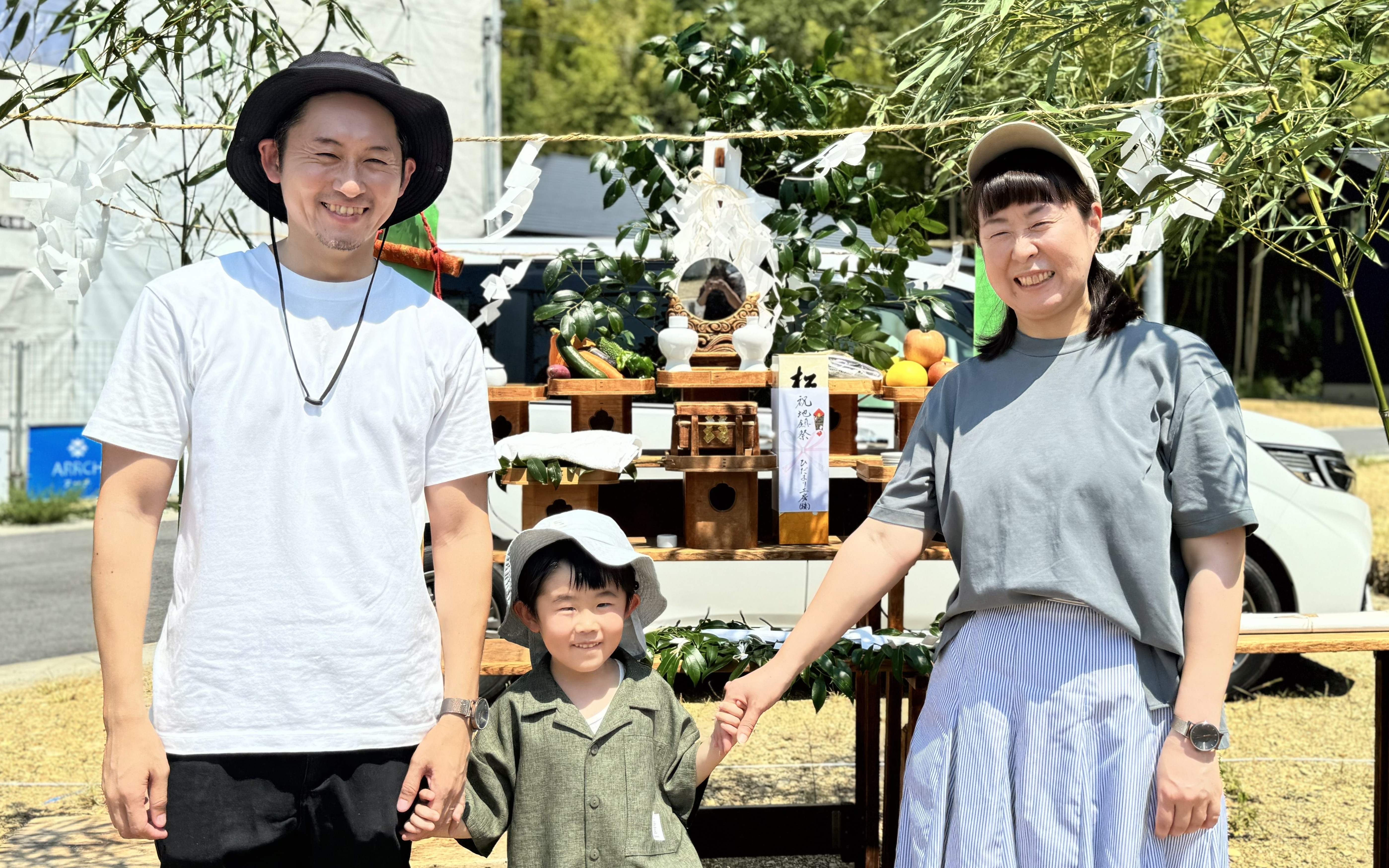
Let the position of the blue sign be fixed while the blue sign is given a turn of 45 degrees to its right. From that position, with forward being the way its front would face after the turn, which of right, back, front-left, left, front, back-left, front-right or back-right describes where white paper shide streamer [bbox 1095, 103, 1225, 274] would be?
front-left

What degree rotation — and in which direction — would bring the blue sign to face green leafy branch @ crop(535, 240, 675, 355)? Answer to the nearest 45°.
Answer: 0° — it already faces it

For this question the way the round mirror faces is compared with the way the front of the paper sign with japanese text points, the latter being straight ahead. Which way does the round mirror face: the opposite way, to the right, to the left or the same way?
the same way

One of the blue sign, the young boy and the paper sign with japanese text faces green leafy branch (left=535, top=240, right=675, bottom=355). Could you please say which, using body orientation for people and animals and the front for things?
the blue sign

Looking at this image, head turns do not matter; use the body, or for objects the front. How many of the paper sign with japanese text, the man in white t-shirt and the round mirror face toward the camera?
3

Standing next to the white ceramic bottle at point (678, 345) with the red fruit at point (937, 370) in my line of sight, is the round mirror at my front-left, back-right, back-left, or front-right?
front-left

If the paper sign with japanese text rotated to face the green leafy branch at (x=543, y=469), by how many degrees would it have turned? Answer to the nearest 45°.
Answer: approximately 90° to its right

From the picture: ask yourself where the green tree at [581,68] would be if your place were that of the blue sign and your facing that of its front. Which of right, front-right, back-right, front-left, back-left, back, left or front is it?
back-left

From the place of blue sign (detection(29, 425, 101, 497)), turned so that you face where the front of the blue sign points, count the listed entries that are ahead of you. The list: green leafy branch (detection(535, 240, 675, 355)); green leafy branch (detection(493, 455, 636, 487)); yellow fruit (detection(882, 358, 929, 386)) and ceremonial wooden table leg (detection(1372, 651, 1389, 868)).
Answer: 4

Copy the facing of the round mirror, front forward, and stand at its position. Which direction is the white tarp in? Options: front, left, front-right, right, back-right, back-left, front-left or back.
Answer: back-right

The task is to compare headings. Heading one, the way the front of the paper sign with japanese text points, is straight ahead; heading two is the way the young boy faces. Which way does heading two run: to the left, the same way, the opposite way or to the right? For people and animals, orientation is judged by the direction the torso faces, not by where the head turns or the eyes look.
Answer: the same way

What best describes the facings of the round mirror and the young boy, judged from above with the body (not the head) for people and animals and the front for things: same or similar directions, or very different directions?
same or similar directions

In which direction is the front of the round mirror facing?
toward the camera

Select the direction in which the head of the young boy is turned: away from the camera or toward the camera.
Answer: toward the camera

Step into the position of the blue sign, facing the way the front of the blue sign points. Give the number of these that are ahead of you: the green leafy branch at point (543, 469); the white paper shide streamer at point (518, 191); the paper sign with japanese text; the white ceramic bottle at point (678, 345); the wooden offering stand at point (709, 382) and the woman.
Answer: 6

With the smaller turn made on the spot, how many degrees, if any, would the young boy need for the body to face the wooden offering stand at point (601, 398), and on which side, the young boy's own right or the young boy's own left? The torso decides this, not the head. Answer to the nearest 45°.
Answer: approximately 180°

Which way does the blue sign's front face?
toward the camera

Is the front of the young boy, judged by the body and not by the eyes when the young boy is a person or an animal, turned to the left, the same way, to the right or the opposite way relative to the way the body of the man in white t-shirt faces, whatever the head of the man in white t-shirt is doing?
the same way

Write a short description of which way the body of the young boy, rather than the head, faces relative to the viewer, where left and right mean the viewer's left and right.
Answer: facing the viewer

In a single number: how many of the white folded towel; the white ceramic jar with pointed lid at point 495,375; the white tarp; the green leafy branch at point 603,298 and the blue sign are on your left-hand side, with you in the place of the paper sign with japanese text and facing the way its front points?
0
